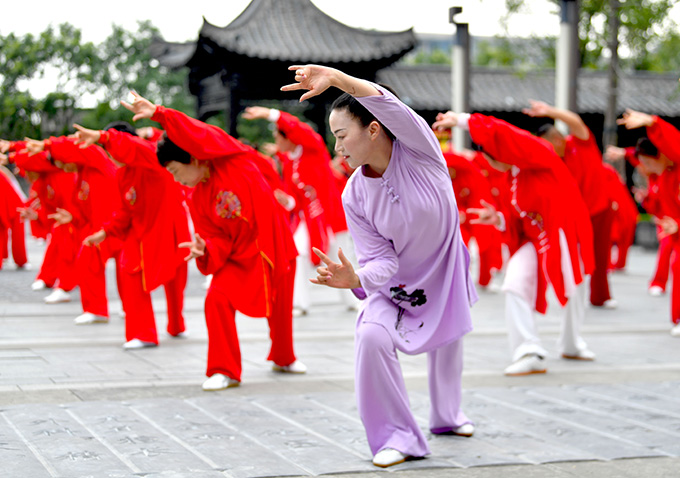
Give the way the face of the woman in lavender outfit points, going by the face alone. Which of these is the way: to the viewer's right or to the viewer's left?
to the viewer's left

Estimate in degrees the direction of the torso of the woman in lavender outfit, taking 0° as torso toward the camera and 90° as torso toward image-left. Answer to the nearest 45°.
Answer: approximately 45°

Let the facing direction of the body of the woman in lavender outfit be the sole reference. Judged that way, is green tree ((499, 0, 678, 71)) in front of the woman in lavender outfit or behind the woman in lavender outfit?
behind
